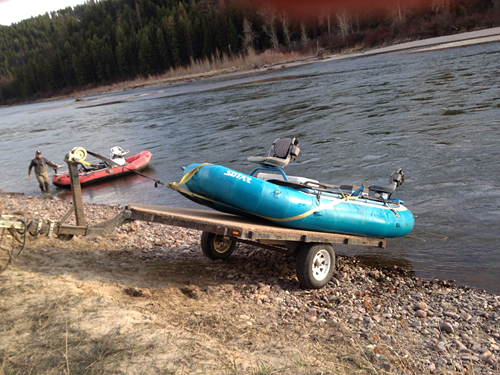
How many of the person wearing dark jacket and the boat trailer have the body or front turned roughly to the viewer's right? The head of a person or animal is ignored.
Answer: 0

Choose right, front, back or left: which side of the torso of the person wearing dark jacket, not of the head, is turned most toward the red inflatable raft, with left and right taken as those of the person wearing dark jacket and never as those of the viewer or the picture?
left

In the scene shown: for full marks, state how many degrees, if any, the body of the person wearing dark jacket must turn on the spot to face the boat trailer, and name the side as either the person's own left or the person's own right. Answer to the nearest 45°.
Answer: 0° — they already face it

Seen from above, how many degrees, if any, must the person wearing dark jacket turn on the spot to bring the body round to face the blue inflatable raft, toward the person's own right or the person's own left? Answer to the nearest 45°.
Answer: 0° — they already face it

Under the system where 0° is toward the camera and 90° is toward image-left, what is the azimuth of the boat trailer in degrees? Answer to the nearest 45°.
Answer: approximately 45°

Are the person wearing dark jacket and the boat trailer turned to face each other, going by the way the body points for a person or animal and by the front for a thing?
no

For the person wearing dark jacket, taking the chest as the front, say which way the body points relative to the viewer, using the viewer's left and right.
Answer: facing the viewer
